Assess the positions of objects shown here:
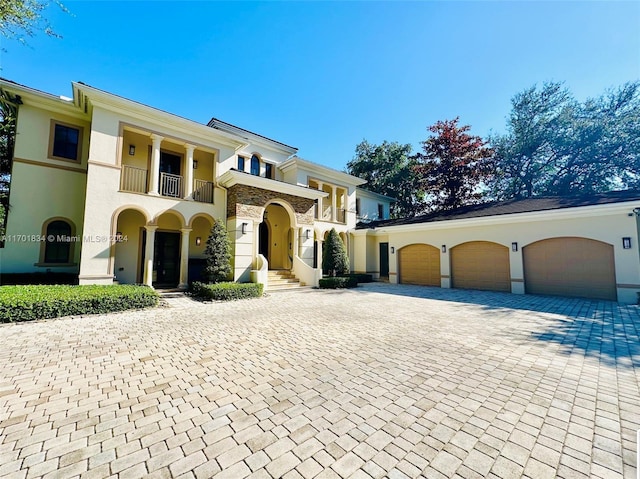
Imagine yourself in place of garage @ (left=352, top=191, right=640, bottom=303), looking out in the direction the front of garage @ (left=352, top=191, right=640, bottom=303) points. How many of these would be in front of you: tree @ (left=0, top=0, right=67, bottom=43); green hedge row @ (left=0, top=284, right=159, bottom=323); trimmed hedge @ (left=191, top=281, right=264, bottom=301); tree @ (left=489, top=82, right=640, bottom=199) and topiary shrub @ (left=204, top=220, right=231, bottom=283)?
4

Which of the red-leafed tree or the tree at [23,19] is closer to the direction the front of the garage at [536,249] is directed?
the tree

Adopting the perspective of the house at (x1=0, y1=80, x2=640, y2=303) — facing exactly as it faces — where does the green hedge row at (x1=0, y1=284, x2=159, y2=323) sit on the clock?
The green hedge row is roughly at 2 o'clock from the house.

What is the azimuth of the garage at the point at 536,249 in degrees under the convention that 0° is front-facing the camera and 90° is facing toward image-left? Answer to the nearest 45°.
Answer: approximately 45°

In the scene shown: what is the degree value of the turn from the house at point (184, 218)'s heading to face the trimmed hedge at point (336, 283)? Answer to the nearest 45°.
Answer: approximately 45° to its left

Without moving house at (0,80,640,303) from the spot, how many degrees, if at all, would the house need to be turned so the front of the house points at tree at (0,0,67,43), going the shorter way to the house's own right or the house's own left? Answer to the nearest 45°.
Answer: approximately 90° to the house's own right

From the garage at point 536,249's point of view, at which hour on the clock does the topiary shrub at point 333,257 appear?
The topiary shrub is roughly at 3 o'clock from the garage.

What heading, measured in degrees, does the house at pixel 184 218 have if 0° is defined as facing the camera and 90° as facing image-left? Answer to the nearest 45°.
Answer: approximately 315°
